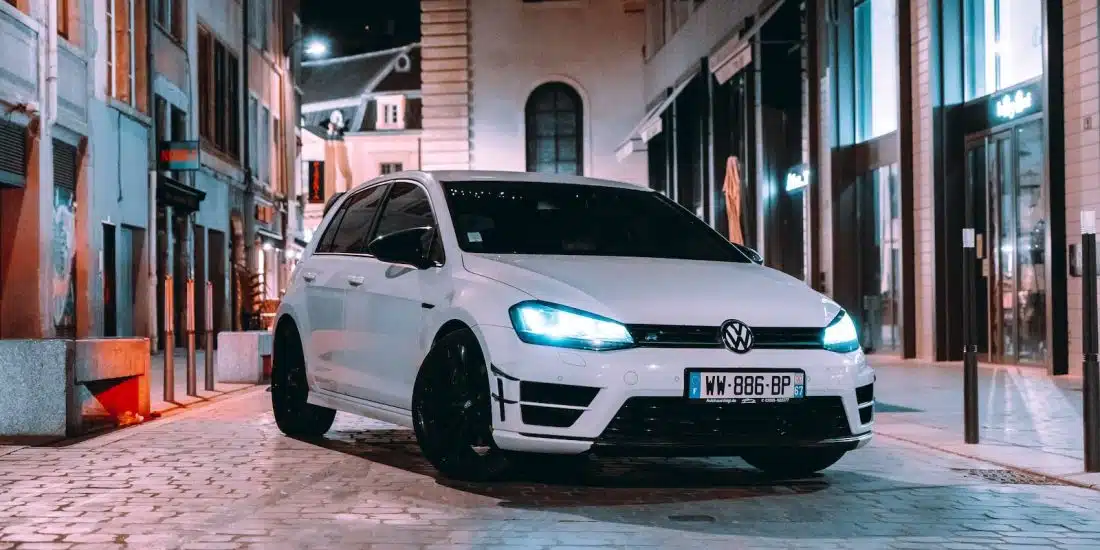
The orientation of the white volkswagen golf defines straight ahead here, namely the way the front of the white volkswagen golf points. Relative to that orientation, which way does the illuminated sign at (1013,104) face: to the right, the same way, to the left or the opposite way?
to the right

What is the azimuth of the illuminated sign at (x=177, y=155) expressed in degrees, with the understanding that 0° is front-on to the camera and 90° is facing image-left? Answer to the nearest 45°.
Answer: approximately 315°

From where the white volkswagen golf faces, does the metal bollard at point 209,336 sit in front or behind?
behind

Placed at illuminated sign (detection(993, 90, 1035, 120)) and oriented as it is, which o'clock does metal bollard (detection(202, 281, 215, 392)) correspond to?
The metal bollard is roughly at 12 o'clock from the illuminated sign.

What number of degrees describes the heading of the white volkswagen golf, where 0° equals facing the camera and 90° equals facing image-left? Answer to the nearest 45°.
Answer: approximately 315°

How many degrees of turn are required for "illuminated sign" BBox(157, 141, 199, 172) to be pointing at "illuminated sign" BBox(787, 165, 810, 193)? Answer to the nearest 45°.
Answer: approximately 45° to its left

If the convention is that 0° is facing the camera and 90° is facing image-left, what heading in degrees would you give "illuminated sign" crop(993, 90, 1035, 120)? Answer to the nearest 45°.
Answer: approximately 45°

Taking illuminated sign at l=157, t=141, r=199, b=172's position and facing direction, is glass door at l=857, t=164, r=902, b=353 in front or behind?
in front

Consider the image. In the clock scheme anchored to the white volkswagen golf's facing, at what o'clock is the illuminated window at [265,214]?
The illuminated window is roughly at 7 o'clock from the white volkswagen golf.

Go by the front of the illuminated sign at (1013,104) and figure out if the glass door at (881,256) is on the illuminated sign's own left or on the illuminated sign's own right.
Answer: on the illuminated sign's own right

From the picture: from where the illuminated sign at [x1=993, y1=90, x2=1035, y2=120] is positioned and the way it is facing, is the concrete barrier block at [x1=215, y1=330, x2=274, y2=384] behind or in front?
in front

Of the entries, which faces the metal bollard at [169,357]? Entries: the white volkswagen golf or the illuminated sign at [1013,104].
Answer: the illuminated sign

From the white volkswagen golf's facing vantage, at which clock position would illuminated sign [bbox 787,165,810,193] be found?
The illuminated sign is roughly at 8 o'clock from the white volkswagen golf.

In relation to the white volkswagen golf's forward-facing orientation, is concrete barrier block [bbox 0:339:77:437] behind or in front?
behind

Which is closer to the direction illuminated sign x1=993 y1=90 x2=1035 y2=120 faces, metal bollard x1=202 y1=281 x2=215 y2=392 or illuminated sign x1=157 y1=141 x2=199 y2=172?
the metal bollard
